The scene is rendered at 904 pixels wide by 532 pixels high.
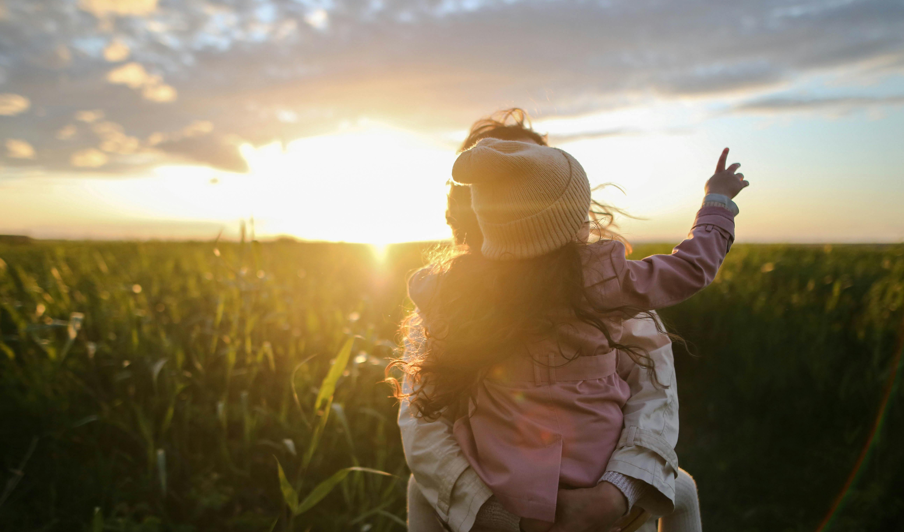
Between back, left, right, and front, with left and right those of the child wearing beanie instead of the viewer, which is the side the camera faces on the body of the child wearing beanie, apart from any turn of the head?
back

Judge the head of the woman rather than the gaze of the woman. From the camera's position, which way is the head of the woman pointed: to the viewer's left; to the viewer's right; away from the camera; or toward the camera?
away from the camera

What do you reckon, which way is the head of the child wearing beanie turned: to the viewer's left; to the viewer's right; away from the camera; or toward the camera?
away from the camera
